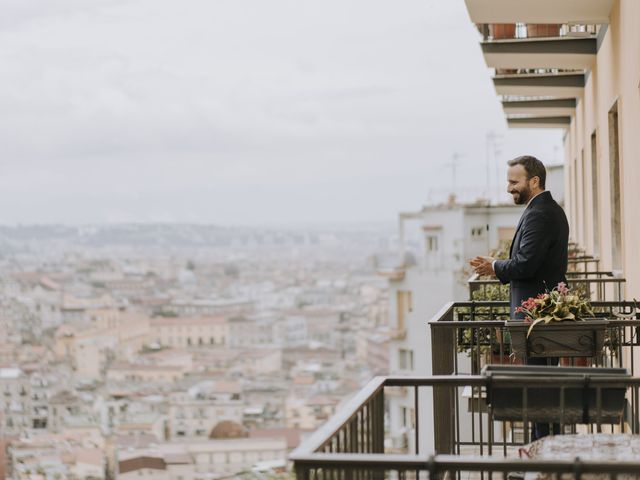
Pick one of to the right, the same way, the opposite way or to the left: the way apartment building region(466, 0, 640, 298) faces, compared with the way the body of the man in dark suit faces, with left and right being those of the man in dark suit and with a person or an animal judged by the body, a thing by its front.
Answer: the same way

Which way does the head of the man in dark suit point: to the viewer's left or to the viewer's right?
to the viewer's left

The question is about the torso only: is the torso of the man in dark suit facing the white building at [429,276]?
no

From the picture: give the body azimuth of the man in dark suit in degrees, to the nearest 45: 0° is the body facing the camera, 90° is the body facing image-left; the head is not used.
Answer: approximately 90°

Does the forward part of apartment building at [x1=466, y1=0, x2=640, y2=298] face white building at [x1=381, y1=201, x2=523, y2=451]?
no

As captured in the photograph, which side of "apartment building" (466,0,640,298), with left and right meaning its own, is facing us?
left

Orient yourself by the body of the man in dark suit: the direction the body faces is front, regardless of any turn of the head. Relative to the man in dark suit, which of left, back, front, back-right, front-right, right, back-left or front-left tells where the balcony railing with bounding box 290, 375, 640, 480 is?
left

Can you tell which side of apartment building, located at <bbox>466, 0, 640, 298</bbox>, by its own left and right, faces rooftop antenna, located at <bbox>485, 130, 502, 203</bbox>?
right

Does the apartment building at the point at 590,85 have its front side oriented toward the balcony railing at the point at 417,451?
no

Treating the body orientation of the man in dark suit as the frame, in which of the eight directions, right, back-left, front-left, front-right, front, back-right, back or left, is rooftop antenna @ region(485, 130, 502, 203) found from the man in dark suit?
right
